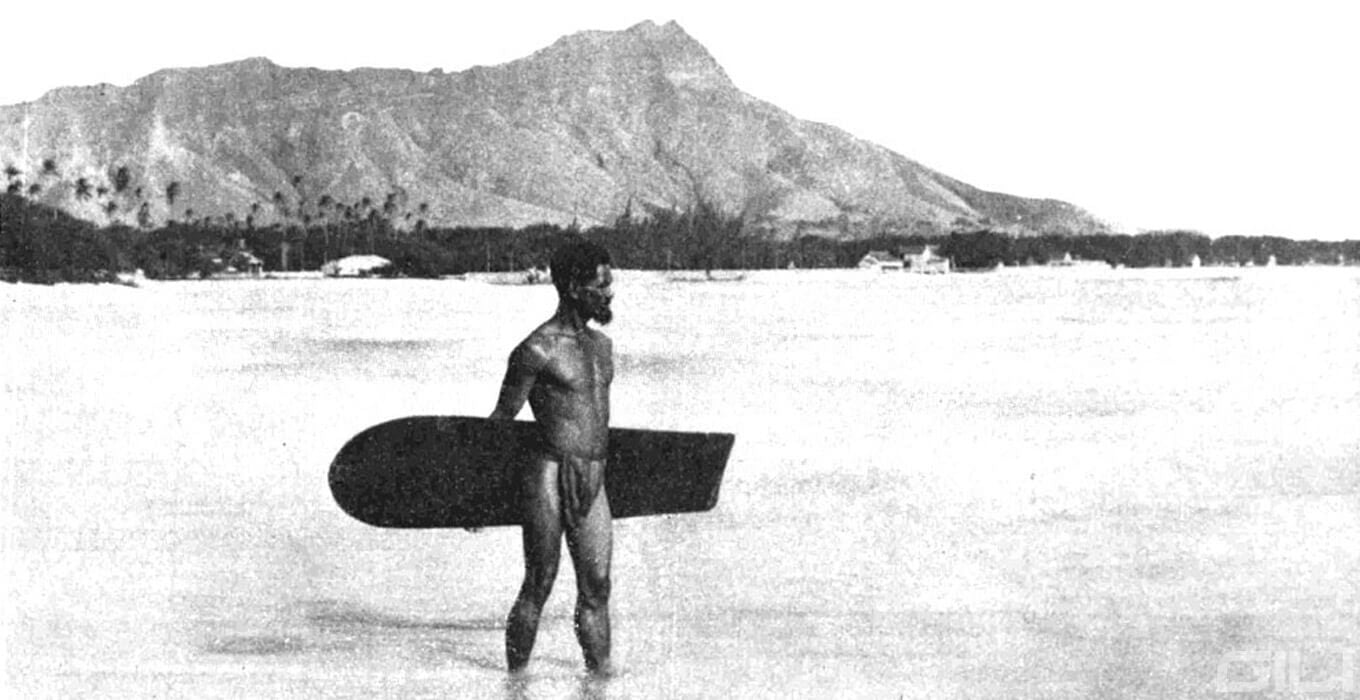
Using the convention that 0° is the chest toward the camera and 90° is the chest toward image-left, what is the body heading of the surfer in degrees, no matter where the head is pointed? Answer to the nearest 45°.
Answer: approximately 315°

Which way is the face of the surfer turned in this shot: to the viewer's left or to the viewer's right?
to the viewer's right
